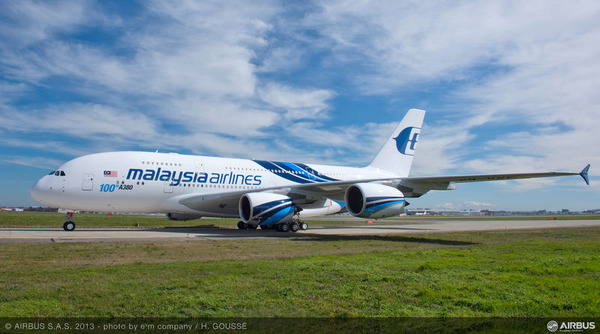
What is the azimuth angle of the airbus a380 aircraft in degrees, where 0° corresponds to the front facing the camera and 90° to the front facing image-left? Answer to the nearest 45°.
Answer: approximately 45°
